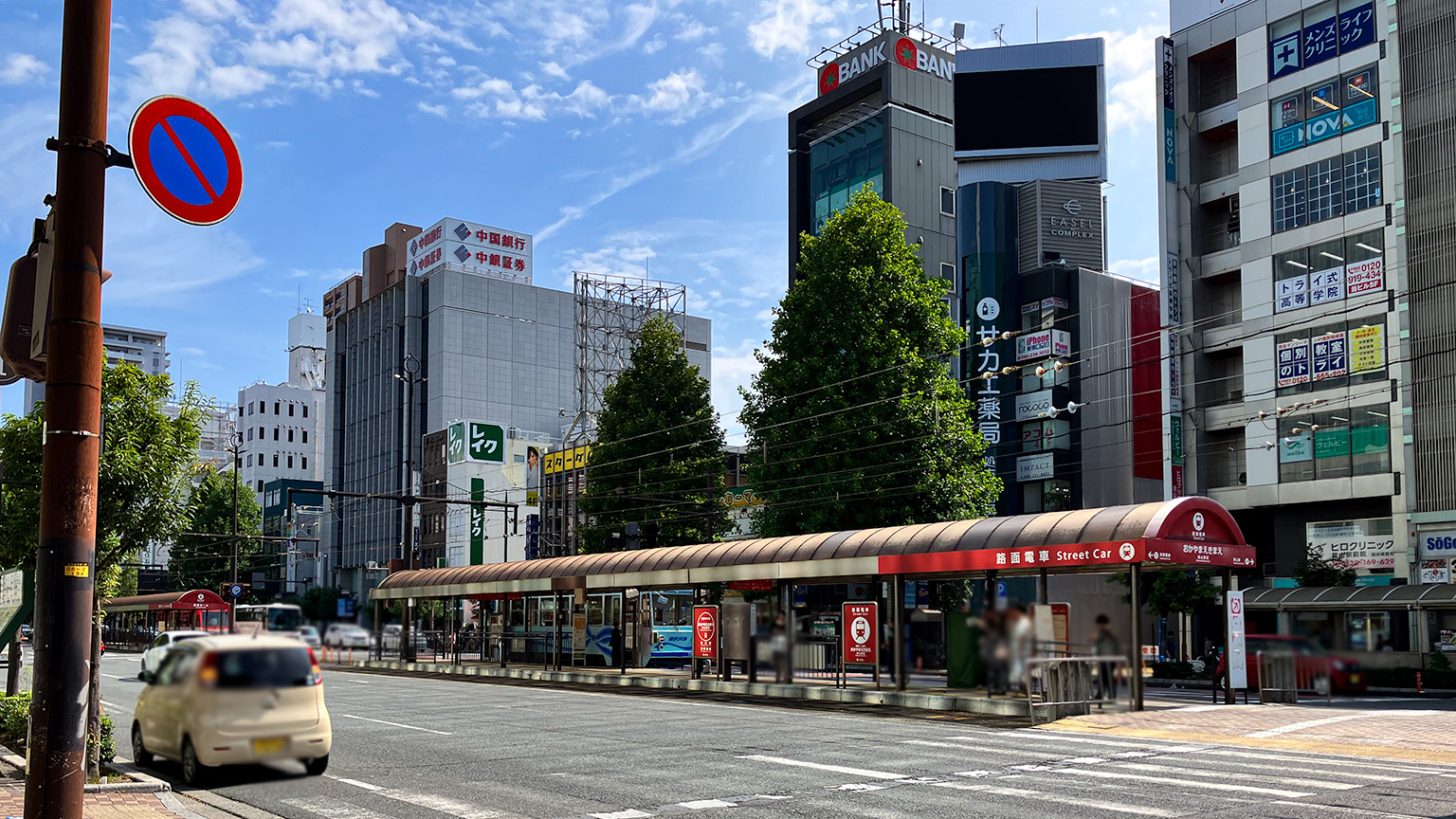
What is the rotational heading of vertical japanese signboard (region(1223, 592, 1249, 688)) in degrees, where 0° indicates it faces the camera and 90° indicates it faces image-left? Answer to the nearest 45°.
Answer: approximately 0°

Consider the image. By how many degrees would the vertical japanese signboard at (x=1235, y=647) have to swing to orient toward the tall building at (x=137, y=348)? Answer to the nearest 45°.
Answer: approximately 90° to its right
